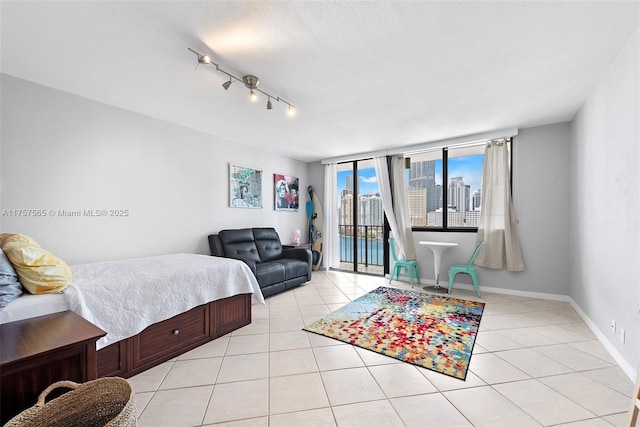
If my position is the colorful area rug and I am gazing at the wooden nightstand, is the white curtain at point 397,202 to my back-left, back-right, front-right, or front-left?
back-right

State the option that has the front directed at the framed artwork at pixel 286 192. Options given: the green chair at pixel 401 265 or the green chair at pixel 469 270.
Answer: the green chair at pixel 469 270

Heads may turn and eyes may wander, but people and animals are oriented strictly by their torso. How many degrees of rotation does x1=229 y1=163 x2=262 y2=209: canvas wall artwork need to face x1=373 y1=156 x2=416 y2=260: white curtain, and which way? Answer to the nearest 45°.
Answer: approximately 45° to its left

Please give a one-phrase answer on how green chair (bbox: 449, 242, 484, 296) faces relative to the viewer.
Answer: facing to the left of the viewer

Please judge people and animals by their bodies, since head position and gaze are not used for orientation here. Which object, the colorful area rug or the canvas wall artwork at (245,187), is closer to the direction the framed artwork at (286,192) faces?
the colorful area rug

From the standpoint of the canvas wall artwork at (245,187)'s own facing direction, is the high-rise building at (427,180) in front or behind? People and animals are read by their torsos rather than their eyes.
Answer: in front

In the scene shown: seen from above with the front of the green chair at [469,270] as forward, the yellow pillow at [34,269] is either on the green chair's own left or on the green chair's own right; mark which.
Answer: on the green chair's own left

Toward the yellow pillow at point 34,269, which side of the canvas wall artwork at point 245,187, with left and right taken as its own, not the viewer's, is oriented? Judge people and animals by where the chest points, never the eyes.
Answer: right

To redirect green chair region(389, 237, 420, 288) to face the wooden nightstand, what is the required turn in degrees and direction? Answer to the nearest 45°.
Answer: approximately 90° to its right

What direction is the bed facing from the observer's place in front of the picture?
facing away from the viewer and to the right of the viewer

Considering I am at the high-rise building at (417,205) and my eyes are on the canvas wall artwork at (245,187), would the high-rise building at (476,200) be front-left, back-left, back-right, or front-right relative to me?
back-left

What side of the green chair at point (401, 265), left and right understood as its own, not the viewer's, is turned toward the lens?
right
